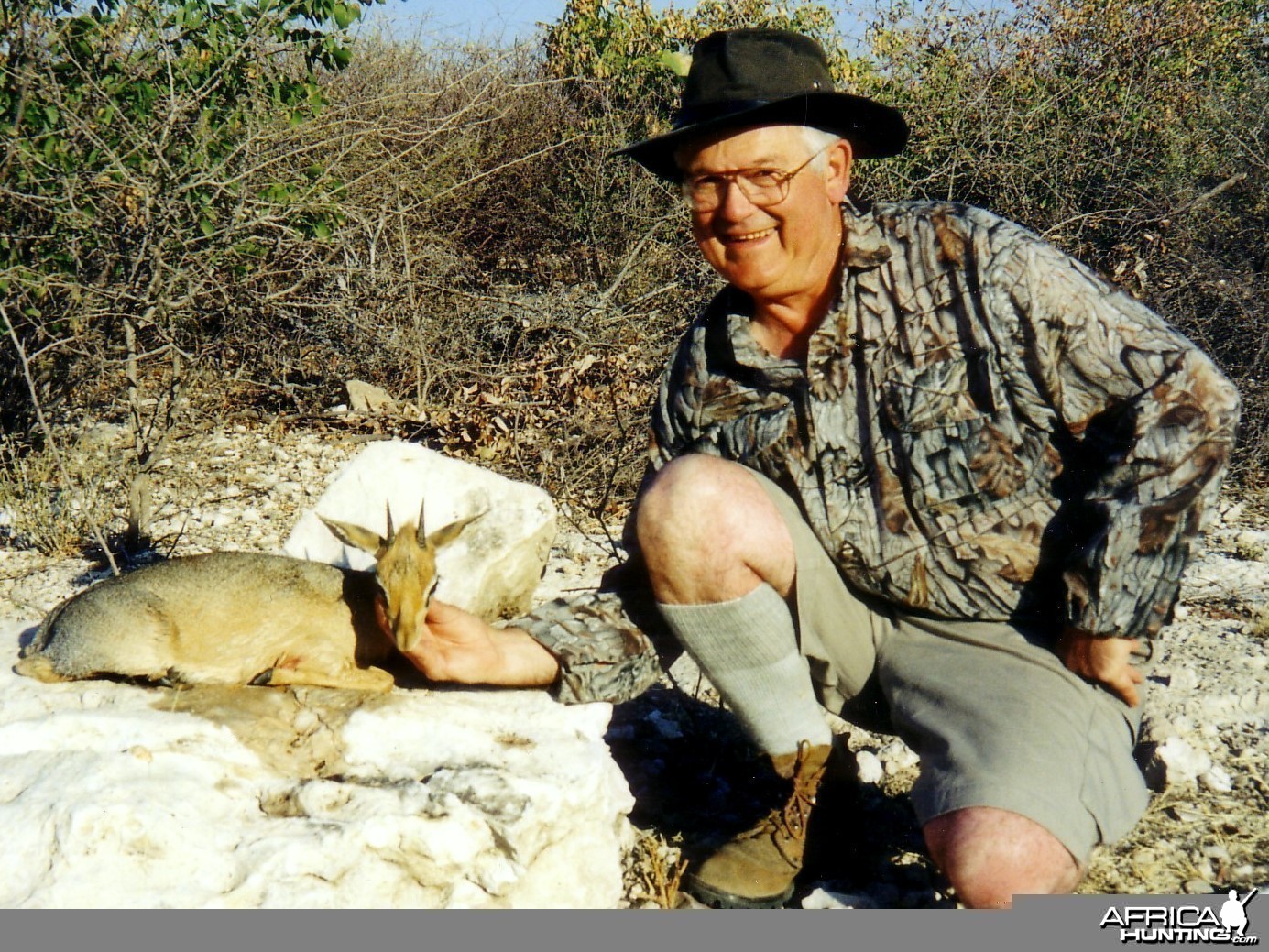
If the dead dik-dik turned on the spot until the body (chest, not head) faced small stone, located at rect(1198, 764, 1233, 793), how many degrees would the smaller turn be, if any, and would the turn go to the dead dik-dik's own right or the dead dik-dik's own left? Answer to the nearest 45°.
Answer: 0° — it already faces it

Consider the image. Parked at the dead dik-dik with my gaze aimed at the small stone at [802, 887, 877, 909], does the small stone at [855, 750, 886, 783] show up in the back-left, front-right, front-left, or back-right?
front-left

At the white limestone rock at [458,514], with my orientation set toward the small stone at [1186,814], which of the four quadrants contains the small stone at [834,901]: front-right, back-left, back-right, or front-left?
front-right

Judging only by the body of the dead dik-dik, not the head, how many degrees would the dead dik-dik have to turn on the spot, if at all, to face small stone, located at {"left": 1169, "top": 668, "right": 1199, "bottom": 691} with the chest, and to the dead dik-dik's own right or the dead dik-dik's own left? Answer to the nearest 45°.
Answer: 0° — it already faces it

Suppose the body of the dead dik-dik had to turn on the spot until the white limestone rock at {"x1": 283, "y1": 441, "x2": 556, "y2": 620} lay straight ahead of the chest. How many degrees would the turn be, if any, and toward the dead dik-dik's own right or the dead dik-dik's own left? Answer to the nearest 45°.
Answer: approximately 45° to the dead dik-dik's own left

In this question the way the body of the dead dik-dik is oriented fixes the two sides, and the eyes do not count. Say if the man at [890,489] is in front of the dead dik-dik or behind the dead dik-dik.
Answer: in front

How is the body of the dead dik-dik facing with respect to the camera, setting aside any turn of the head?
to the viewer's right

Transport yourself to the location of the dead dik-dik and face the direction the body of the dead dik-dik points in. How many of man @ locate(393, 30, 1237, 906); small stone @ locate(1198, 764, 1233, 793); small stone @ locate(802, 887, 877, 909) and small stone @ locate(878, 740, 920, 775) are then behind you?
0

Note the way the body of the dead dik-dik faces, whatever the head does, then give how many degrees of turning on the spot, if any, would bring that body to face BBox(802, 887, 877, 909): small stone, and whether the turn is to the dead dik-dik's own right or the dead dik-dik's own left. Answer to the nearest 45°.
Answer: approximately 45° to the dead dik-dik's own right

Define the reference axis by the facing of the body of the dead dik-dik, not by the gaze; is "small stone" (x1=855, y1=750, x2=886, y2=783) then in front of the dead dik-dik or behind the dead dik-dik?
in front

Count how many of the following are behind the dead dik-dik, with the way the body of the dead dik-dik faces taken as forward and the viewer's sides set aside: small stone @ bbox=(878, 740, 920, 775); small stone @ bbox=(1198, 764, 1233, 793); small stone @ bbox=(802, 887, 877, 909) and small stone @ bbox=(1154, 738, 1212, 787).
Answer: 0

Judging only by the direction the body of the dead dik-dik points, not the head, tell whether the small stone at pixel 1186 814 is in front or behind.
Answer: in front
